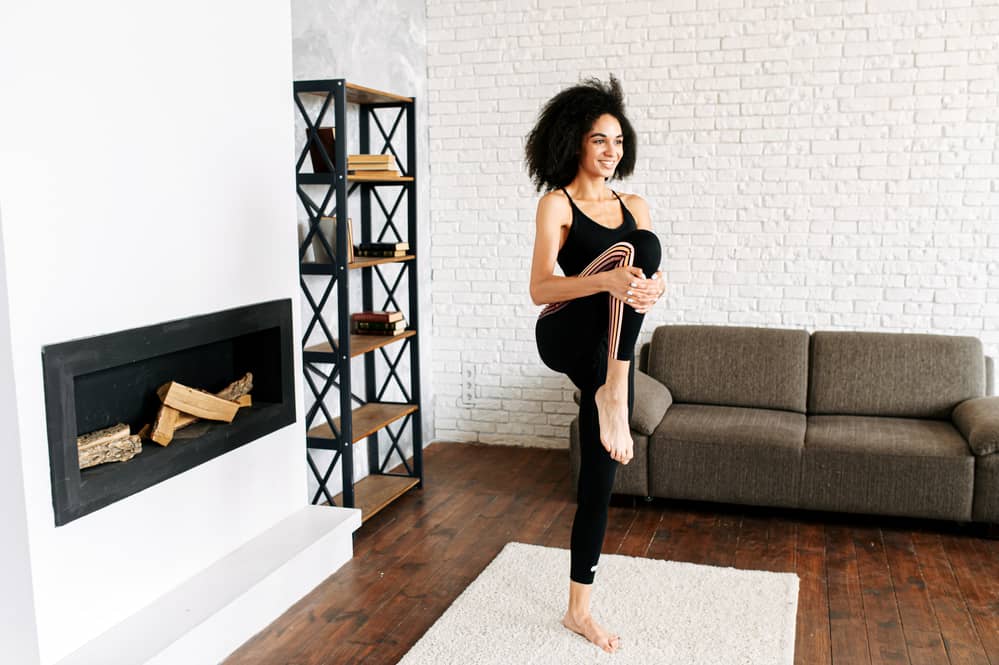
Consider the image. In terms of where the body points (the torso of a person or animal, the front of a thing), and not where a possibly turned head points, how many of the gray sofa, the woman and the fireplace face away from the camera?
0

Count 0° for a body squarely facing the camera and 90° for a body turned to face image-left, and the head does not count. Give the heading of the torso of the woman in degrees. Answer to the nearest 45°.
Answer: approximately 315°

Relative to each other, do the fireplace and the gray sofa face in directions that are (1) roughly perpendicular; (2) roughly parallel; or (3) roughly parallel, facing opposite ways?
roughly perpendicular

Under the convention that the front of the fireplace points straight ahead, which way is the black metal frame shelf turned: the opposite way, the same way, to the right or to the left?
the same way

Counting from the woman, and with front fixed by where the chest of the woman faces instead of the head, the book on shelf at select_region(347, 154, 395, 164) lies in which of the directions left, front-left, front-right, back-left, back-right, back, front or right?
back

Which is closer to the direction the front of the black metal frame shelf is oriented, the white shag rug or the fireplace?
the white shag rug

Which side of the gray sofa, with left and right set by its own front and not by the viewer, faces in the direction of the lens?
front

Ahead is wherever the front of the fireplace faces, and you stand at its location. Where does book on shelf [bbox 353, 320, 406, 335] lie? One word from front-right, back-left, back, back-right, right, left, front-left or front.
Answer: left

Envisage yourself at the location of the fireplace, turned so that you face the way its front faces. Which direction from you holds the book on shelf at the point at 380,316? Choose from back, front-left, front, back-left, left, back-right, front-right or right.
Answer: left

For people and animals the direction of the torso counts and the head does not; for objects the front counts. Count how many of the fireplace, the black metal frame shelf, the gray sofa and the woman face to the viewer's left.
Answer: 0

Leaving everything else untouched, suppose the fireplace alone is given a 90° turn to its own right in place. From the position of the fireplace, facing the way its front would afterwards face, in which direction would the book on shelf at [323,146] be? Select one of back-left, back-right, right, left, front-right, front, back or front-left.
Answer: back

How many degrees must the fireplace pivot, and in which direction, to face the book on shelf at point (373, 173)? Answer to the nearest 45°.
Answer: approximately 90° to its left

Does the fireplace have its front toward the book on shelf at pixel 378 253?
no

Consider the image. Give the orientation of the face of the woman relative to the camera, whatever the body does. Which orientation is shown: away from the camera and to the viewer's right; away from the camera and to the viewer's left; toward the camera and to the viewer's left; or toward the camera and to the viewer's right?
toward the camera and to the viewer's right

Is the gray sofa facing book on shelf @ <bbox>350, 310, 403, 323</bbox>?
no

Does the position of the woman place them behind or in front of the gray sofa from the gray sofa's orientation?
in front

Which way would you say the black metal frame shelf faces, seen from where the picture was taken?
facing the viewer and to the right of the viewer
